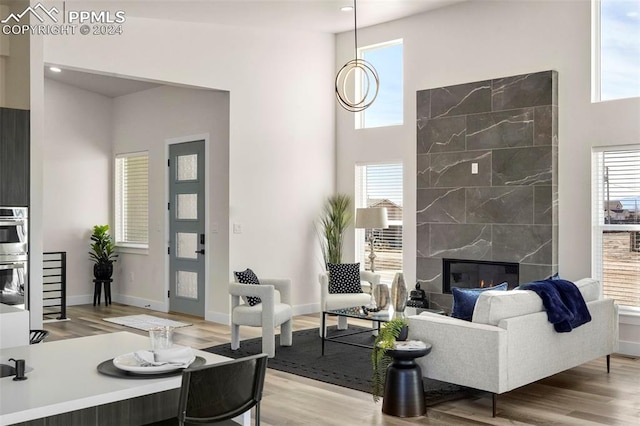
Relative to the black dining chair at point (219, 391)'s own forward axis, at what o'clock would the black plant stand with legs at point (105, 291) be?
The black plant stand with legs is roughly at 1 o'clock from the black dining chair.

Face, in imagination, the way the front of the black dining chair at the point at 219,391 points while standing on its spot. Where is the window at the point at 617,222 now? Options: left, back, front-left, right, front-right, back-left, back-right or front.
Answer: right

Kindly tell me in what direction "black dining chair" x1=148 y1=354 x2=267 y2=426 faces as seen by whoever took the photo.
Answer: facing away from the viewer and to the left of the viewer

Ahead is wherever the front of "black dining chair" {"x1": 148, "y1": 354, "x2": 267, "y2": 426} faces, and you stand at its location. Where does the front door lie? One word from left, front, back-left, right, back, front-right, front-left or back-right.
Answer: front-right

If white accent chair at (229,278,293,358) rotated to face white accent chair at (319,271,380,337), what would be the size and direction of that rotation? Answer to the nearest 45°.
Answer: approximately 90° to its left

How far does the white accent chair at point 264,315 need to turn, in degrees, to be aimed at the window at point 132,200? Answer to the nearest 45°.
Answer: approximately 180°

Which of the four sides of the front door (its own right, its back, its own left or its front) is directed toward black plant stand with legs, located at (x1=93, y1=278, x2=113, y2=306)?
right

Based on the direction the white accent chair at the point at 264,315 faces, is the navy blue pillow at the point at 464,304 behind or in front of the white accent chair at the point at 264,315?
in front

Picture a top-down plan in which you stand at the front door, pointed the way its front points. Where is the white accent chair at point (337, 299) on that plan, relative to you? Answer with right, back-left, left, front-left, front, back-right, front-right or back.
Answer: left

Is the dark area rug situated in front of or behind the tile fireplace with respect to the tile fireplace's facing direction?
in front

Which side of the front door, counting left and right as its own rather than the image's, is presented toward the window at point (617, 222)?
left

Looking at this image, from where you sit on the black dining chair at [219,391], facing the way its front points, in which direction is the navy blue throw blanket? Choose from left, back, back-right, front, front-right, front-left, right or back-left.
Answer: right

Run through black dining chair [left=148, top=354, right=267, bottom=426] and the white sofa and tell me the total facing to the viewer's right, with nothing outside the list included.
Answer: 0
